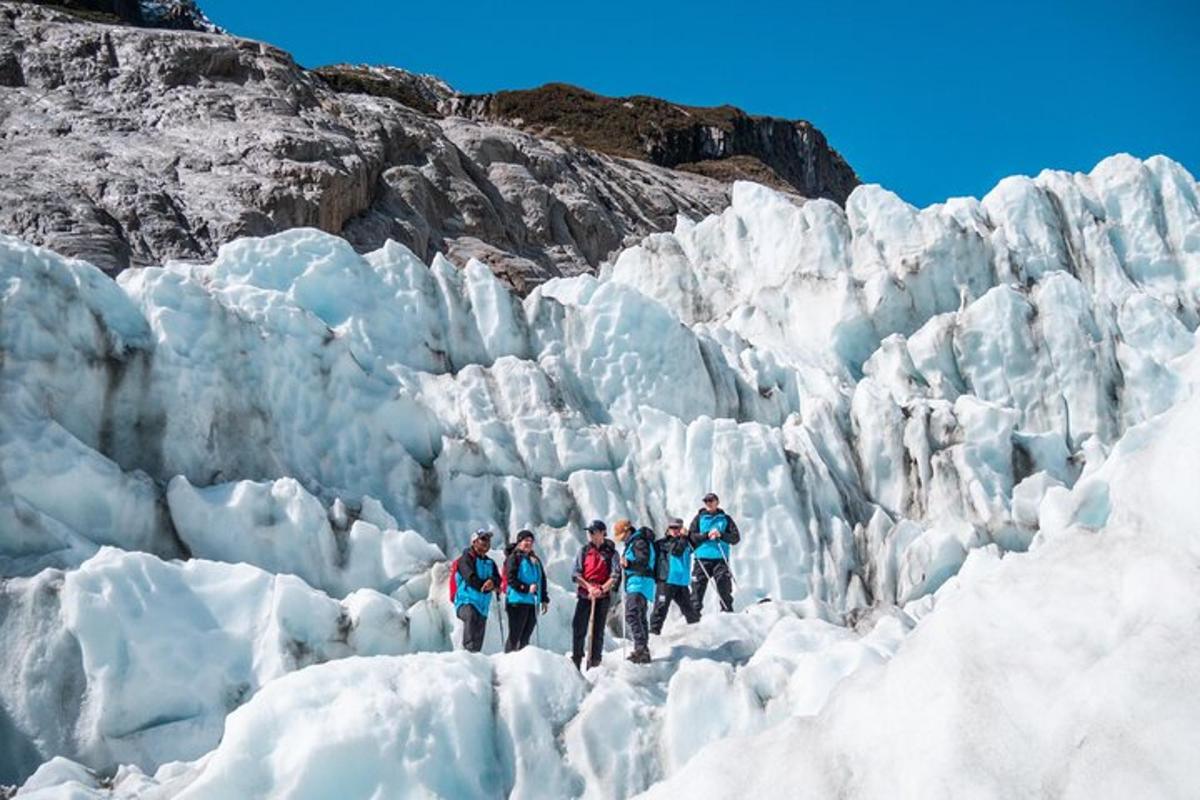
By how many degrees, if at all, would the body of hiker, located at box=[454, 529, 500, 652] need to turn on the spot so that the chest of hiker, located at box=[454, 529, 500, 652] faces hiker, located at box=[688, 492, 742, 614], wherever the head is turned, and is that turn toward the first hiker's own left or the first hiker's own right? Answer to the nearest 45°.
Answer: approximately 90° to the first hiker's own left

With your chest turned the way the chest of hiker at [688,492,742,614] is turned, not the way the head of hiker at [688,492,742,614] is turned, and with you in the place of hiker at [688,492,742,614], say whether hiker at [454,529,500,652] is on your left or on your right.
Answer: on your right

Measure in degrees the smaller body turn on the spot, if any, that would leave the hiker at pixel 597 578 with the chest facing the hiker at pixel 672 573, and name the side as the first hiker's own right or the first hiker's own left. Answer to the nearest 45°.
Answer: approximately 135° to the first hiker's own left

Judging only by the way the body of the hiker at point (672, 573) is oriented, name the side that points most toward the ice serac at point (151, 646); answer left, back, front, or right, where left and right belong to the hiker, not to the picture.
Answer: right

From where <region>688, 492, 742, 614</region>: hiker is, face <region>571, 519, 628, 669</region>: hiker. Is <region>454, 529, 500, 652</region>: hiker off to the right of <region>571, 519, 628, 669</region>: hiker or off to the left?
right

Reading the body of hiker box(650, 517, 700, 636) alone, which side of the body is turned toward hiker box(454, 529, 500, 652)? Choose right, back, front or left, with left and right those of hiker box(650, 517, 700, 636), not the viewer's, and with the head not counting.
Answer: right
